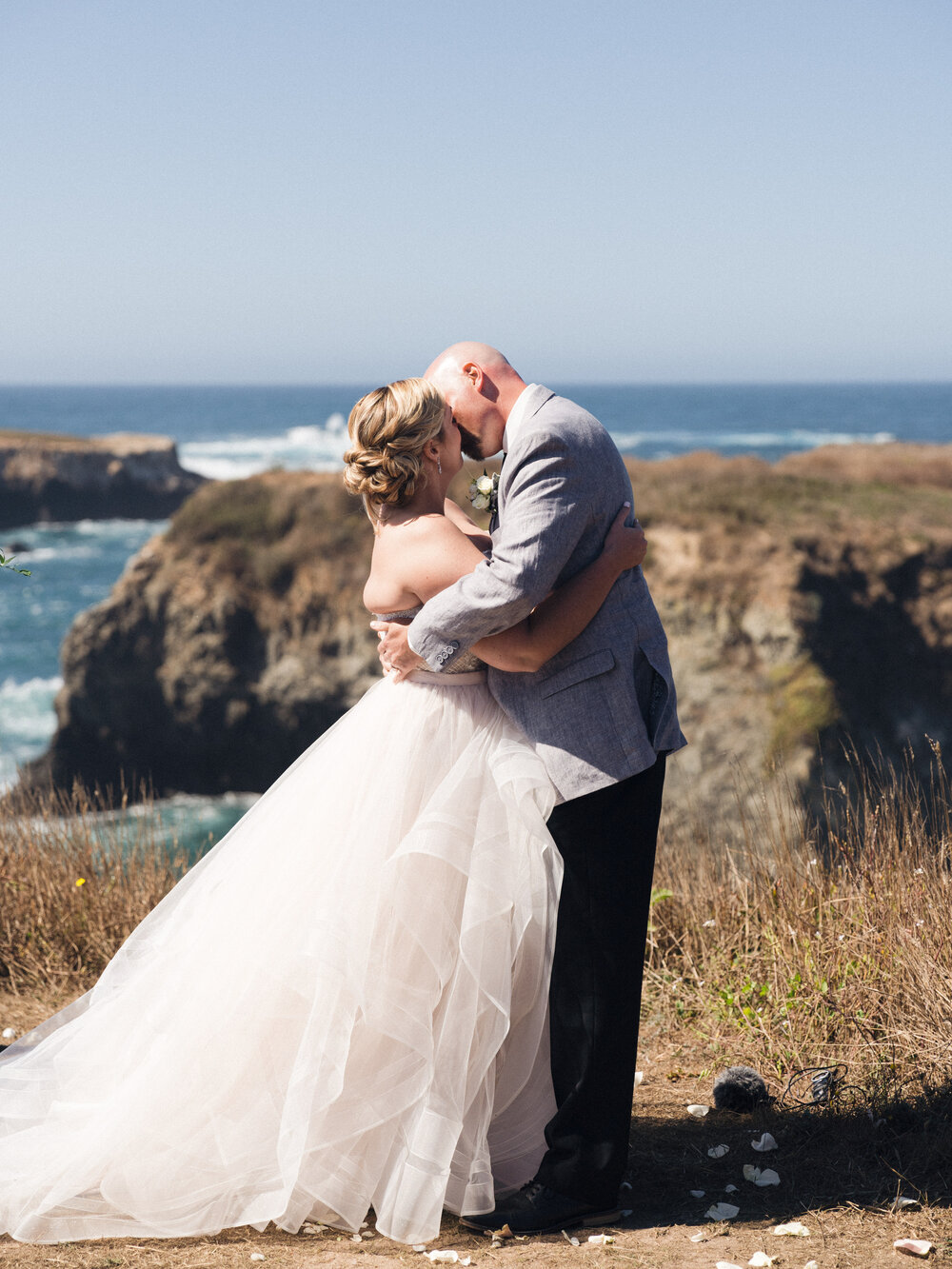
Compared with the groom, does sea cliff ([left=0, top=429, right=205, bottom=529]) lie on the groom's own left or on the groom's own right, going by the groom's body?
on the groom's own right

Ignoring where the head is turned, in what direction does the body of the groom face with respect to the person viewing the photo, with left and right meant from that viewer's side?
facing to the left of the viewer

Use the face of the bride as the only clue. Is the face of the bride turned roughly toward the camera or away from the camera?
away from the camera

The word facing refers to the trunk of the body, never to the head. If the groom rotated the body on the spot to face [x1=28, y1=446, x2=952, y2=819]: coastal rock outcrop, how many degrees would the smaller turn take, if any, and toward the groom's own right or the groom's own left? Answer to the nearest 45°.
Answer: approximately 90° to the groom's own right

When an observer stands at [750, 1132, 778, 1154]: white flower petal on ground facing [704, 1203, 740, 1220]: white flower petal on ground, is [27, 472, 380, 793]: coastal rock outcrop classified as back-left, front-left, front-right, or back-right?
back-right

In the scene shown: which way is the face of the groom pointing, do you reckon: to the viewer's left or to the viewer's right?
to the viewer's left
